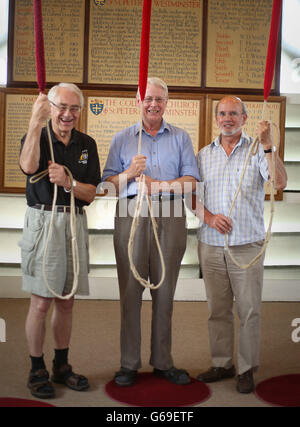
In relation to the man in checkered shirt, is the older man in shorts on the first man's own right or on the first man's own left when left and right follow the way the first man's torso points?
on the first man's own right

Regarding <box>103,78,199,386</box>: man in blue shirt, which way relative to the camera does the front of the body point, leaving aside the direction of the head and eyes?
toward the camera

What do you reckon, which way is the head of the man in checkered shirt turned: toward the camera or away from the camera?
toward the camera

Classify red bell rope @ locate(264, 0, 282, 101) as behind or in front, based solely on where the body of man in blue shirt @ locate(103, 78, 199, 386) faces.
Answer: in front

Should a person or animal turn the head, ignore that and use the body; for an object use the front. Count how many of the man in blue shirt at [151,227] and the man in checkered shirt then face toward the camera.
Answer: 2

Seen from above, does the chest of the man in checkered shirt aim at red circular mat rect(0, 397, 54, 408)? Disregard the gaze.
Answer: no

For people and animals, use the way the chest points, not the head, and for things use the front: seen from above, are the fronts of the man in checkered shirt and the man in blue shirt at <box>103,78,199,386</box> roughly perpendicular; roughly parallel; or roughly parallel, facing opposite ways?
roughly parallel

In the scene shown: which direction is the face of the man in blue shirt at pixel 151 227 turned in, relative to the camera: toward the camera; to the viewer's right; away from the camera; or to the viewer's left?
toward the camera

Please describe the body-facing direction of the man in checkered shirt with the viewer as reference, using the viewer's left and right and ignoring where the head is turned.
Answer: facing the viewer
